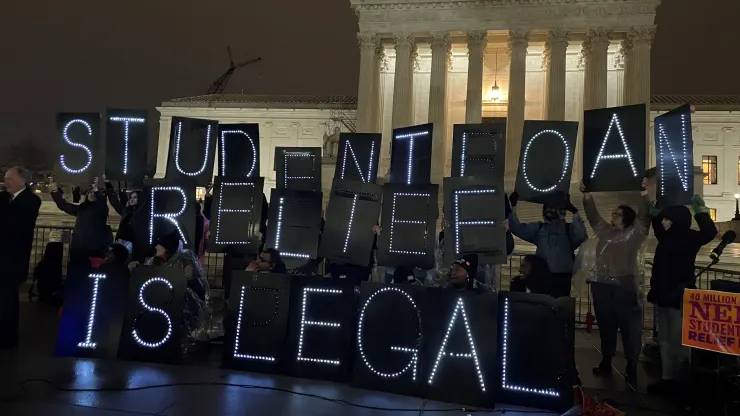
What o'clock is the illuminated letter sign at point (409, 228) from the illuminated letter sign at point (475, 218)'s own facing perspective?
the illuminated letter sign at point (409, 228) is roughly at 3 o'clock from the illuminated letter sign at point (475, 218).

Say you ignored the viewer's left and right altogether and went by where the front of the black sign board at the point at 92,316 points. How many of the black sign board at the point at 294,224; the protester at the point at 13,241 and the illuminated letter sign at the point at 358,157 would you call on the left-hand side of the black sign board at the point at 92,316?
2

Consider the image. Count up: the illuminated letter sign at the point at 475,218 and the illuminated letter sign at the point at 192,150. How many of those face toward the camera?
2

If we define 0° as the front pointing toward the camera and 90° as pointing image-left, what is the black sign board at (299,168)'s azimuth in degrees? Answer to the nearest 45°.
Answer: approximately 0°

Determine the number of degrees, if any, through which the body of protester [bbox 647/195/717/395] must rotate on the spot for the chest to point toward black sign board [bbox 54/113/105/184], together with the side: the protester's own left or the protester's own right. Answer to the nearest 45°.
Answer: approximately 45° to the protester's own right

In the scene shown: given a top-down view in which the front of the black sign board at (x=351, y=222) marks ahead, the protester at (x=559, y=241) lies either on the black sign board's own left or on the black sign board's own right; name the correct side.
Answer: on the black sign board's own left

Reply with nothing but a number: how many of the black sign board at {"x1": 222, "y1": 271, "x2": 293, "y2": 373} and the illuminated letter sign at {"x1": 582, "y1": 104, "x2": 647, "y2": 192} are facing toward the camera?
2

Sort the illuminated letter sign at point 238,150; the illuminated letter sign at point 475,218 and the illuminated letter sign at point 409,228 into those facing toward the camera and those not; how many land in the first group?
3
